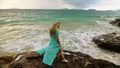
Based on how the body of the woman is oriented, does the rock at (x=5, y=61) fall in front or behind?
behind
